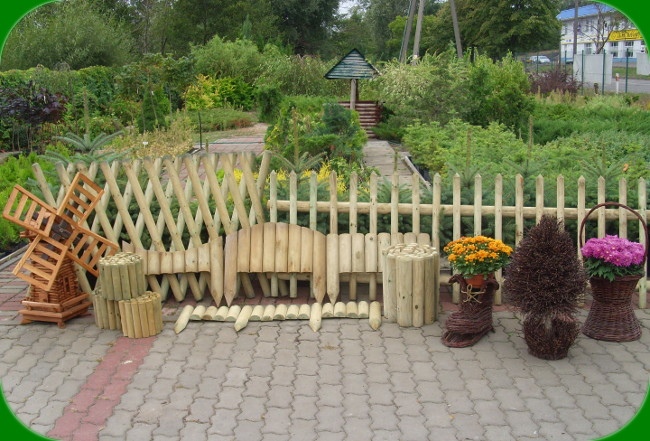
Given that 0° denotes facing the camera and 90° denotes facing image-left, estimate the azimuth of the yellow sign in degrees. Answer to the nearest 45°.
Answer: approximately 0°

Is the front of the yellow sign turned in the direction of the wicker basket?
yes

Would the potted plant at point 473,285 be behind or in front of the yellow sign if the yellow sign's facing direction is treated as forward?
in front

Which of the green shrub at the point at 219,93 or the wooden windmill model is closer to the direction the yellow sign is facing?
the wooden windmill model

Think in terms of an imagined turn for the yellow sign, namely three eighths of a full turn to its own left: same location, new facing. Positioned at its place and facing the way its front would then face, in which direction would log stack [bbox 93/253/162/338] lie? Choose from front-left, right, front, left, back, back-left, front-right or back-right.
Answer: back-right

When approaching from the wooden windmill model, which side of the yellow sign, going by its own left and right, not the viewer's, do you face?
front

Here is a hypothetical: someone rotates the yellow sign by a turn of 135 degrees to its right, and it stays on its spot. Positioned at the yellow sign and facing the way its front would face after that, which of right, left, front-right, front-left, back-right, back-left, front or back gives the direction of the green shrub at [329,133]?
back-left

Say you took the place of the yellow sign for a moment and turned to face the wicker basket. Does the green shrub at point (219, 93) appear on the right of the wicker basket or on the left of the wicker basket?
right

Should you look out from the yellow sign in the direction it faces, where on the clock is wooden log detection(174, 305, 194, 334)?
The wooden log is roughly at 12 o'clock from the yellow sign.

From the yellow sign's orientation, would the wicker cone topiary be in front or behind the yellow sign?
in front
